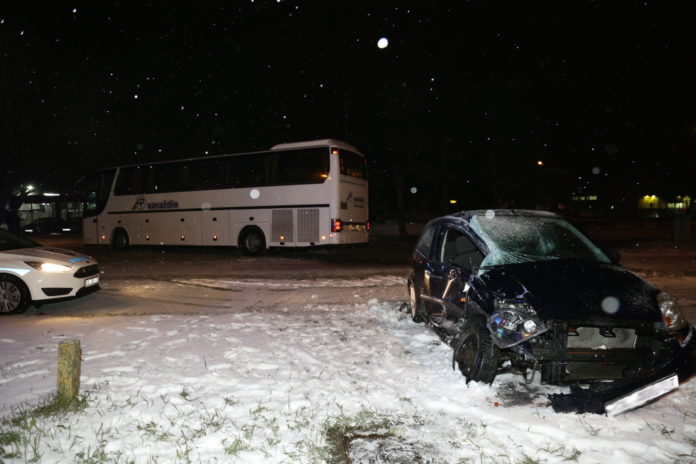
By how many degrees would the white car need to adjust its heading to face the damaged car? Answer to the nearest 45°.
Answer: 0° — it already faces it

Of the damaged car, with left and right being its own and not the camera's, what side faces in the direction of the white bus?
back

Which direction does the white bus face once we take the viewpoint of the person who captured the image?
facing away from the viewer and to the left of the viewer

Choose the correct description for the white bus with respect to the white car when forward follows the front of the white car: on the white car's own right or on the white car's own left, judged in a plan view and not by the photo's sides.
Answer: on the white car's own left

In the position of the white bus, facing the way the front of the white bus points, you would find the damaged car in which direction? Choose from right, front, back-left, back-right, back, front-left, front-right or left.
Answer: back-left

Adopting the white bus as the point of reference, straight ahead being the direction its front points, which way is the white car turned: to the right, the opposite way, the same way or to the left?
the opposite way

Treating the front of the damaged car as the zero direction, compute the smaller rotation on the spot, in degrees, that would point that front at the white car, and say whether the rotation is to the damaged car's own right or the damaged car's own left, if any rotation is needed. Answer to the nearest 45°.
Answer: approximately 135° to the damaged car's own right

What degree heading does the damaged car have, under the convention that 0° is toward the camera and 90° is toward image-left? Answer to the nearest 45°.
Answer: approximately 315°
